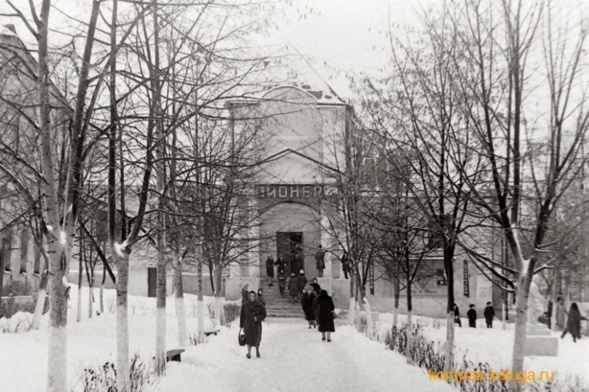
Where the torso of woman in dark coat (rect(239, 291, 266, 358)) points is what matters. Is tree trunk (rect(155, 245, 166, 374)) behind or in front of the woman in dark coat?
in front

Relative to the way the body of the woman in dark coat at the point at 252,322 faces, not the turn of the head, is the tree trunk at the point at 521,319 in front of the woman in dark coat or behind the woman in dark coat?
in front

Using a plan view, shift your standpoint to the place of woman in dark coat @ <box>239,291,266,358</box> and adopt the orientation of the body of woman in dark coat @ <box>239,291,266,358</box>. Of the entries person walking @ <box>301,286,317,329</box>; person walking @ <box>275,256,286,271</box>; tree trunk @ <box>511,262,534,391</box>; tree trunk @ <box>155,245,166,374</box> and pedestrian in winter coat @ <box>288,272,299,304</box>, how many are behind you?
3

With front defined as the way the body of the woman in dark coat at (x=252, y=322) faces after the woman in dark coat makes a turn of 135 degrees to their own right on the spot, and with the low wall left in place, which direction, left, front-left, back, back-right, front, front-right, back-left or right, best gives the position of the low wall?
front

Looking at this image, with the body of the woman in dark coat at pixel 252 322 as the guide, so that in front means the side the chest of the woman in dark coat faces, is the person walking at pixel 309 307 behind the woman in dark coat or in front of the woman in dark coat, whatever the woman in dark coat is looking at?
behind

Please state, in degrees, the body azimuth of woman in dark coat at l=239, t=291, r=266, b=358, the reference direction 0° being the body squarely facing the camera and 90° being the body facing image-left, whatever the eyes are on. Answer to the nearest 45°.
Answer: approximately 0°

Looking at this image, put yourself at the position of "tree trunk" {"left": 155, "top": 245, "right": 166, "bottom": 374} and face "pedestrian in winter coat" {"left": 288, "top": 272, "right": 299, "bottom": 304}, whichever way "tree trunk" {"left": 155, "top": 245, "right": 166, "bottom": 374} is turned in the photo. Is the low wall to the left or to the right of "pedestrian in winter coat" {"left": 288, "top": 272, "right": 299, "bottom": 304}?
left

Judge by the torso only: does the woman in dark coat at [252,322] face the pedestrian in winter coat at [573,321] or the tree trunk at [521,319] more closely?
the tree trunk

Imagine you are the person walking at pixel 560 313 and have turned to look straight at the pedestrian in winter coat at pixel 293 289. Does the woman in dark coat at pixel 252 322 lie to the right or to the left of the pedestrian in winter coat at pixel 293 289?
left

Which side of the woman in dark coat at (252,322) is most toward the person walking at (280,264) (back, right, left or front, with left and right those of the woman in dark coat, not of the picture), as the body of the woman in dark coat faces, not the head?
back

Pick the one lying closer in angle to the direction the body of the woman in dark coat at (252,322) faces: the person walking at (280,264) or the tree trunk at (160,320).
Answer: the tree trunk
